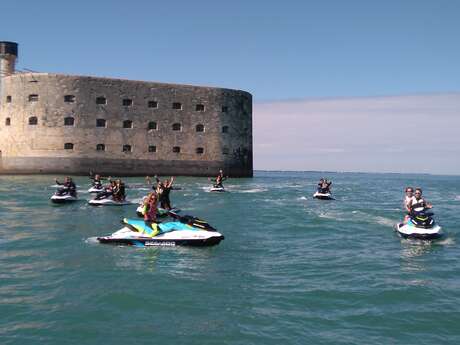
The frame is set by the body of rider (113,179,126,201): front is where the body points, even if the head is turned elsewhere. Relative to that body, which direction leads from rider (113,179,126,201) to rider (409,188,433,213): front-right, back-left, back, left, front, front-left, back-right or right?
left

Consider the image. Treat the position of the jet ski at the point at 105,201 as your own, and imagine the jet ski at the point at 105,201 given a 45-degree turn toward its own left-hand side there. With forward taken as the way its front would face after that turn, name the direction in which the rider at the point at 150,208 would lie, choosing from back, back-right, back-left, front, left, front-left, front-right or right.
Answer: front-left

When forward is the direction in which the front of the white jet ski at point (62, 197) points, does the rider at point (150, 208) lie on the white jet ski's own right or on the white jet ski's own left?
on the white jet ski's own left

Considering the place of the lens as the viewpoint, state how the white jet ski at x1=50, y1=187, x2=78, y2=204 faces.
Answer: facing the viewer and to the left of the viewer

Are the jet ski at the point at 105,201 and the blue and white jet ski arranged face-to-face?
no

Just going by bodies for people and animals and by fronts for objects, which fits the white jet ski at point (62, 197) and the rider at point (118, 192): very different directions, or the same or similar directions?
same or similar directions

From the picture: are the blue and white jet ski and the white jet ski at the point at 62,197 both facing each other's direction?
no

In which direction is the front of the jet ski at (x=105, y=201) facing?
to the viewer's left

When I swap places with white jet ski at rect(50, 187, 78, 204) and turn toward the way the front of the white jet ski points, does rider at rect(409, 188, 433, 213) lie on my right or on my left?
on my left

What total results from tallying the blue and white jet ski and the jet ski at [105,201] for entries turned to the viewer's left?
1

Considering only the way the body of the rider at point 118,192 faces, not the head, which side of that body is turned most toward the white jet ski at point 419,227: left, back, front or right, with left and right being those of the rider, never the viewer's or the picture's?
left

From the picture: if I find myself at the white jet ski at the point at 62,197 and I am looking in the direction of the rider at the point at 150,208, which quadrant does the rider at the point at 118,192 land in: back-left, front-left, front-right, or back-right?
front-left
